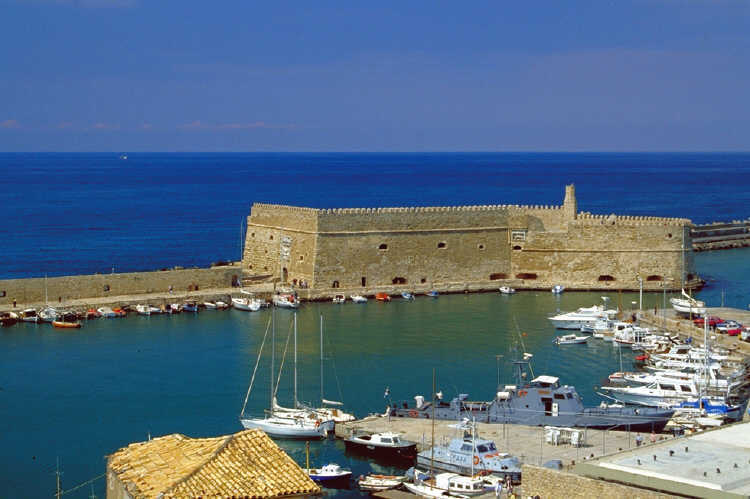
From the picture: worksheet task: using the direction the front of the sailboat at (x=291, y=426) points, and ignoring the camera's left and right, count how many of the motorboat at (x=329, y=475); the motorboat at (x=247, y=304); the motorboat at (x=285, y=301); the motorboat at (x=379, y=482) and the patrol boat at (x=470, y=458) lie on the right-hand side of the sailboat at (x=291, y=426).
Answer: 2

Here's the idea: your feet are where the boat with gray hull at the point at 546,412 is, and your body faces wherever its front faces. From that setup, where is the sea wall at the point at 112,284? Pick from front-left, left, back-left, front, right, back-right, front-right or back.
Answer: back-left

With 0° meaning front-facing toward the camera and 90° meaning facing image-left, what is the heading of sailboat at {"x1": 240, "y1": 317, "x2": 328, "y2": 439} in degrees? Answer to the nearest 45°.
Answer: approximately 90°

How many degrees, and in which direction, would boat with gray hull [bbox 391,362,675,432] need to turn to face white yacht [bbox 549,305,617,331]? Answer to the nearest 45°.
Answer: approximately 90° to its left

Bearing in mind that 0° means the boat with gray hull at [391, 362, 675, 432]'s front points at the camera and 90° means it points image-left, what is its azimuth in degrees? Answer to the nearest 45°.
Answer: approximately 270°

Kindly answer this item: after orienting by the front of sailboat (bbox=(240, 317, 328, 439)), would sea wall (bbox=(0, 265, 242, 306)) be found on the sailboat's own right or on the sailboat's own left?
on the sailboat's own right

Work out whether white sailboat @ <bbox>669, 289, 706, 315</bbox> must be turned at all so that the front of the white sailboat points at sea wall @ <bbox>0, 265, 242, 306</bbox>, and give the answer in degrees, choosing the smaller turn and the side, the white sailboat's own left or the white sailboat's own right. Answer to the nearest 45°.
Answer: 0° — it already faces it

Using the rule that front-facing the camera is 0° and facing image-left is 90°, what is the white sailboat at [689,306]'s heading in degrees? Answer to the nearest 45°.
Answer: approximately 90°

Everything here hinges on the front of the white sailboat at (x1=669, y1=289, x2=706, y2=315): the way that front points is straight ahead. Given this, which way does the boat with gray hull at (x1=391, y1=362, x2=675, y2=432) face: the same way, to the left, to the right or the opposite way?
the opposite way

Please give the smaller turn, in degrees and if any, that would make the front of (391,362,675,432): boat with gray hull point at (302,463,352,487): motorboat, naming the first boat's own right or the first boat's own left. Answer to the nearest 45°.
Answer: approximately 135° to the first boat's own right

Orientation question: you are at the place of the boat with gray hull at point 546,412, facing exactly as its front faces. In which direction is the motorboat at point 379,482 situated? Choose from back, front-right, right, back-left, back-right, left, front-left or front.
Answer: back-right

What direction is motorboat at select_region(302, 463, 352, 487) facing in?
to the viewer's right

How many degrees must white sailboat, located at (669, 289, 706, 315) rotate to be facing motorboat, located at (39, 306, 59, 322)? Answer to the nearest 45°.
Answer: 0° — it already faces it

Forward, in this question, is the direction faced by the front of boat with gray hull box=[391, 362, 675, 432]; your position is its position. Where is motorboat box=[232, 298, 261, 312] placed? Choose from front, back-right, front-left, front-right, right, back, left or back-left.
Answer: back-left

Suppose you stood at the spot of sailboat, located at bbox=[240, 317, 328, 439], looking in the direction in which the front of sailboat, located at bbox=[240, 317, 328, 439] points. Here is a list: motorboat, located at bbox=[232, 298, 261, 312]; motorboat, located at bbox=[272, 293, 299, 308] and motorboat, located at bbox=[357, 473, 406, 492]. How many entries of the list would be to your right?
2
